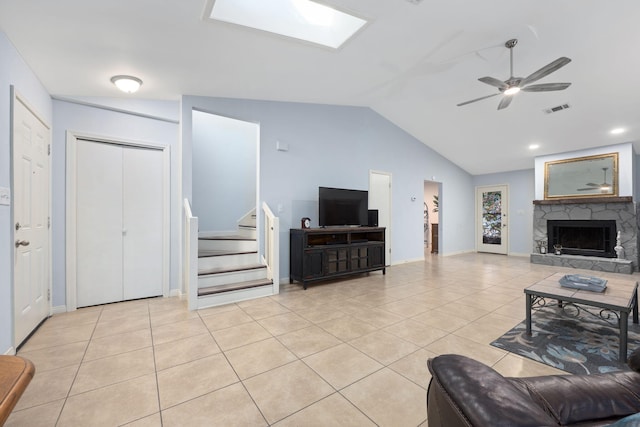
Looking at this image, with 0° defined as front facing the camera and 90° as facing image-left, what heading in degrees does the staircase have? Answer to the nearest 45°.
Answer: approximately 315°

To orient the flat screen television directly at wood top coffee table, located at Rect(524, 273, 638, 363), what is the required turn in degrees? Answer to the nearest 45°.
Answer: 0° — it already faces it

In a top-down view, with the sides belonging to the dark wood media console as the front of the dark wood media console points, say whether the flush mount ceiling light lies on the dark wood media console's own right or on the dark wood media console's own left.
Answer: on the dark wood media console's own right

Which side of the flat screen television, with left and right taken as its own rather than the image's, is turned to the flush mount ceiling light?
right

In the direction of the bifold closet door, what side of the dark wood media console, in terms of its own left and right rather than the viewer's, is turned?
right

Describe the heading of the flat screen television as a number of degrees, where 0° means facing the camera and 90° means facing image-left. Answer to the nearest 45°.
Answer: approximately 315°

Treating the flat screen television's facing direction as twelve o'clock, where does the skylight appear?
The skylight is roughly at 2 o'clock from the flat screen television.

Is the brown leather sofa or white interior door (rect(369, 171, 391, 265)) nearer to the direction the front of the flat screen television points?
the brown leather sofa
